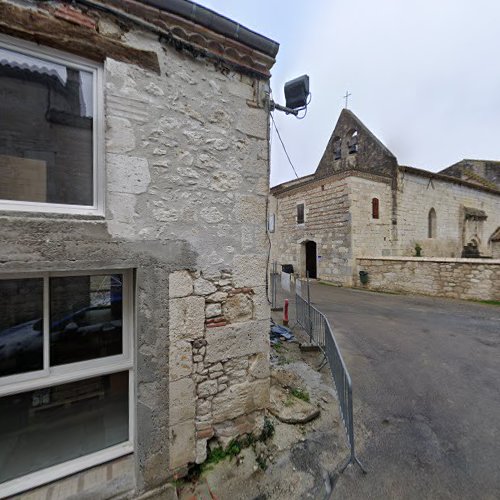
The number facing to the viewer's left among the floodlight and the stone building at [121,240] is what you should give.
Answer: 0

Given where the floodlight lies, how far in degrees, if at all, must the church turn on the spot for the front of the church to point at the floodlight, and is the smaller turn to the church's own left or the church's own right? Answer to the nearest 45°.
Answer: approximately 45° to the church's own left

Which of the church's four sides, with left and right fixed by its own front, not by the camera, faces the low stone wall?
left

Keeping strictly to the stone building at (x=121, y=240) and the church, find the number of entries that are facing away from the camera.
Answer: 0

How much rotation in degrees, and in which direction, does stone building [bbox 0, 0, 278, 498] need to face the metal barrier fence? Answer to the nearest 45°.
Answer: approximately 45° to its left

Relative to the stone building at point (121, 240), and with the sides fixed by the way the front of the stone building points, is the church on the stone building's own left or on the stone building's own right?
on the stone building's own left

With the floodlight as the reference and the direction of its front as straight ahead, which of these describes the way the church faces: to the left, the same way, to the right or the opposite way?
the opposite way

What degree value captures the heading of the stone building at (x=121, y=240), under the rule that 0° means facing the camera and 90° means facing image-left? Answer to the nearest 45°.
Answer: approximately 315°

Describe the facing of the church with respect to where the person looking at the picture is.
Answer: facing the viewer and to the left of the viewer

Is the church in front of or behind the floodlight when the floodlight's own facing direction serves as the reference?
in front

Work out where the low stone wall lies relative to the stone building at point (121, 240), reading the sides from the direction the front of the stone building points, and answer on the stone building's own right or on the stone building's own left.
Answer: on the stone building's own left

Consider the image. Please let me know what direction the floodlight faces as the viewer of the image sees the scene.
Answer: facing away from the viewer and to the right of the viewer

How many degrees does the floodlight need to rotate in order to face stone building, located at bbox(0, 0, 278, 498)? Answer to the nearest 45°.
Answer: approximately 180°

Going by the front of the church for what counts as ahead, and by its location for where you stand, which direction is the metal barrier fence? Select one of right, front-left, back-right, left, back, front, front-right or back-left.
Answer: front-left
